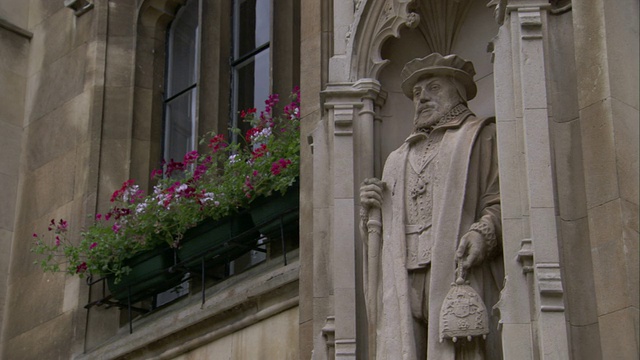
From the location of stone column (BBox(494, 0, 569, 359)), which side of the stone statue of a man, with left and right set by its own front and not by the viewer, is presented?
left

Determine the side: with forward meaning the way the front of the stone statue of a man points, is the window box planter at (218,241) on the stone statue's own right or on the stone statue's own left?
on the stone statue's own right

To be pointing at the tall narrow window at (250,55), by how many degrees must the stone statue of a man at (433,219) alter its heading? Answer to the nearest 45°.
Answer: approximately 90° to its right

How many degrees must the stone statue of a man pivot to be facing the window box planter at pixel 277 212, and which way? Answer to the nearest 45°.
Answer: approximately 90° to its right

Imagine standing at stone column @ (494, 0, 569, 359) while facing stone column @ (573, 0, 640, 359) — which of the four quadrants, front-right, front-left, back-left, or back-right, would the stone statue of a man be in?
back-left

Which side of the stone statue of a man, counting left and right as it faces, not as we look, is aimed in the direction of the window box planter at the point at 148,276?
right

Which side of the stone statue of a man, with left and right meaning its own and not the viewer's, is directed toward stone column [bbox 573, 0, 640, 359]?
left

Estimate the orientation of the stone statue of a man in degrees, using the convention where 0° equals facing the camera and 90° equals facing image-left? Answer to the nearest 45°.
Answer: approximately 45°
